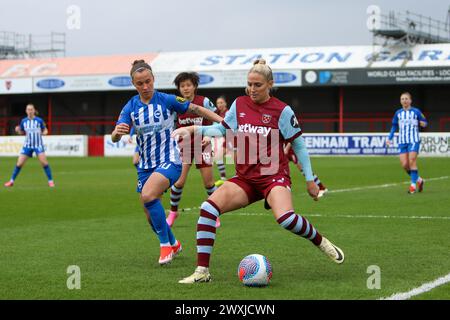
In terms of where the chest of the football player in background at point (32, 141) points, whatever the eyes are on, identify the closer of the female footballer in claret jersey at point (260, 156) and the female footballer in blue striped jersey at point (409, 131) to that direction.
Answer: the female footballer in claret jersey

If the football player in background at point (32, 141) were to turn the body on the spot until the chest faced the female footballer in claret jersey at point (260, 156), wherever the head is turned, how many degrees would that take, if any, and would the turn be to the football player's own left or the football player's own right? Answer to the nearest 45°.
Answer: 0° — they already face them

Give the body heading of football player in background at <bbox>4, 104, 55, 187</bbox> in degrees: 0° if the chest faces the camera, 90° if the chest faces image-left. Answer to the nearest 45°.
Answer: approximately 0°

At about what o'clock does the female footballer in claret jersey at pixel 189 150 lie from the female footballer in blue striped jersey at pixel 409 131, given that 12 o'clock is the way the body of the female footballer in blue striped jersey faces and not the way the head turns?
The female footballer in claret jersey is roughly at 1 o'clock from the female footballer in blue striped jersey.

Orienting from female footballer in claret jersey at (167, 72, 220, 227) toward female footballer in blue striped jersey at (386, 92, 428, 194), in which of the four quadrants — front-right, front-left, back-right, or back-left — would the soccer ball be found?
back-right

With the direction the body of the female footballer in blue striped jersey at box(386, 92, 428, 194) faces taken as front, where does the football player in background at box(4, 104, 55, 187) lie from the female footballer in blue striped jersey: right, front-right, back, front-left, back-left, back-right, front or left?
right

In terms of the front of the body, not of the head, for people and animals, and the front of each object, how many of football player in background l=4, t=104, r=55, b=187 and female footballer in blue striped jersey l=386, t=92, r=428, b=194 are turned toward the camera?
2
